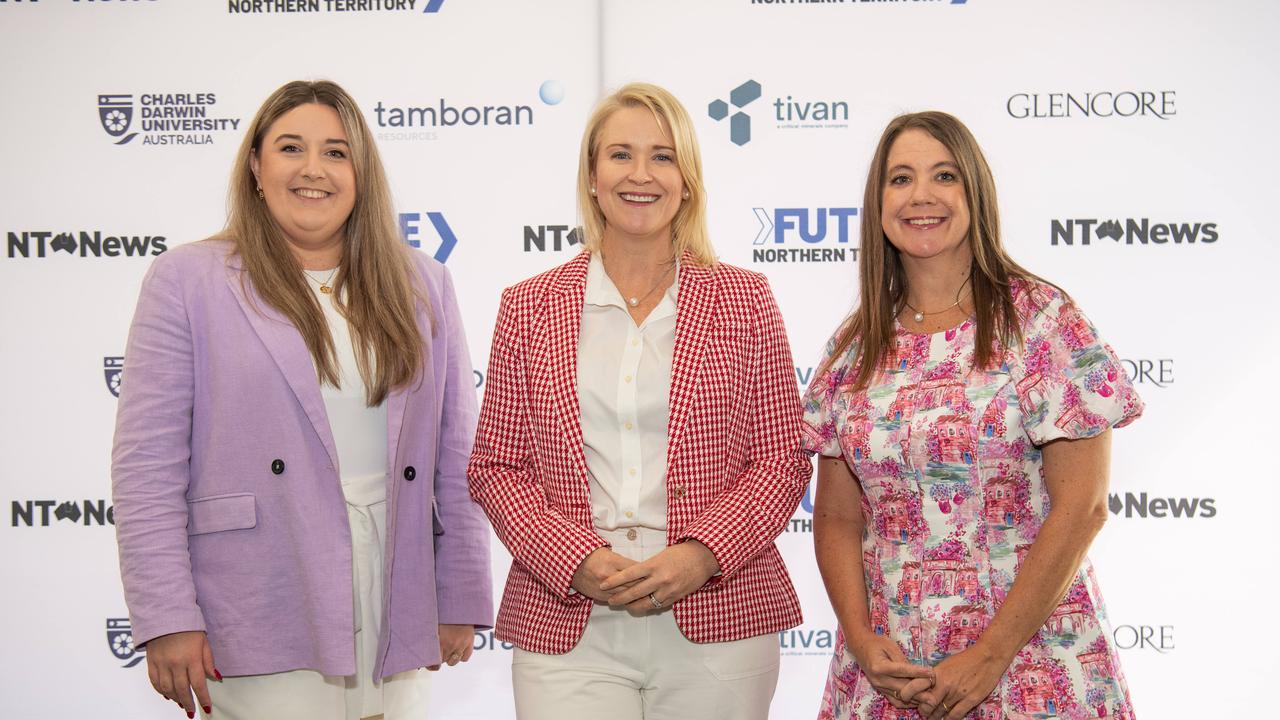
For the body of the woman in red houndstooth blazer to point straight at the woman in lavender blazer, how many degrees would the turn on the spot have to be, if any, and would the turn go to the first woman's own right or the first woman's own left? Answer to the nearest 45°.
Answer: approximately 90° to the first woman's own right

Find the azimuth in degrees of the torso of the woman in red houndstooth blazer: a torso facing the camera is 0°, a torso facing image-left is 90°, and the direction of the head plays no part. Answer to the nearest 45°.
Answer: approximately 0°

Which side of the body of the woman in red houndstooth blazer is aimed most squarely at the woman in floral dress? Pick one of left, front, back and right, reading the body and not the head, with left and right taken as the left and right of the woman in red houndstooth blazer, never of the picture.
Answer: left
